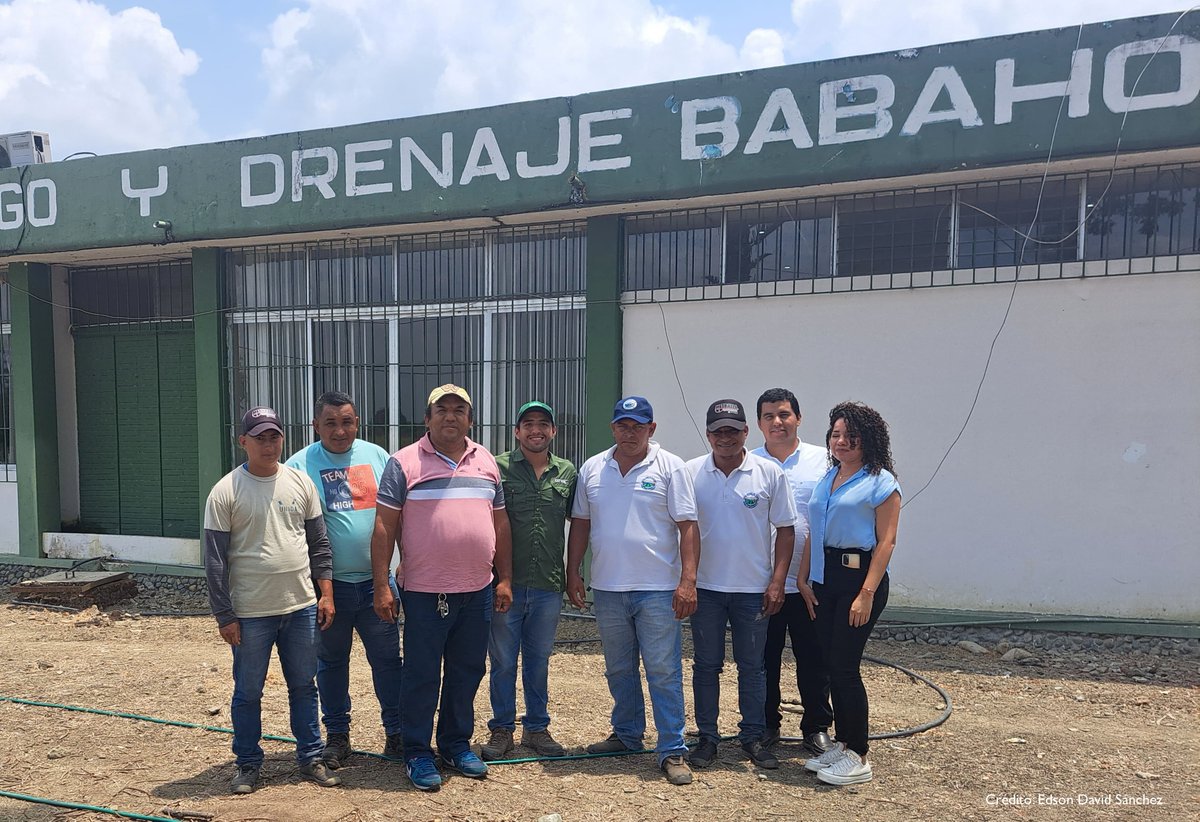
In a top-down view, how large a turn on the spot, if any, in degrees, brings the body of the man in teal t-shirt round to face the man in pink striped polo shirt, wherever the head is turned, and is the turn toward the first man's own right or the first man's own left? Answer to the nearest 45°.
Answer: approximately 45° to the first man's own left

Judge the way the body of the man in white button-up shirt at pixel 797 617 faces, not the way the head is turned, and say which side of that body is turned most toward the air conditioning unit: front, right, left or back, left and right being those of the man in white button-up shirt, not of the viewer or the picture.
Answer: right

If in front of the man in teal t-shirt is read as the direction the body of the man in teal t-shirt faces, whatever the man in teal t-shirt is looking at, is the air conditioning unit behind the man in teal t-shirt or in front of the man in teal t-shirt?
behind

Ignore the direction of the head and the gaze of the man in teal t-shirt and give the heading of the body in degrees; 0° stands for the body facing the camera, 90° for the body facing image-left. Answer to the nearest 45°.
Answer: approximately 0°

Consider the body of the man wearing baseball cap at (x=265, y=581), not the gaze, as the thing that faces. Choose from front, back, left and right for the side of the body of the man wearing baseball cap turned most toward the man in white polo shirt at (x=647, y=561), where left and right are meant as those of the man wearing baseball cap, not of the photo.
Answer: left

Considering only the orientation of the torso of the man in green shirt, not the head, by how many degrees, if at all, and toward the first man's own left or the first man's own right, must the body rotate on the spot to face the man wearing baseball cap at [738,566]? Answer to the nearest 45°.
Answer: approximately 90° to the first man's own left
